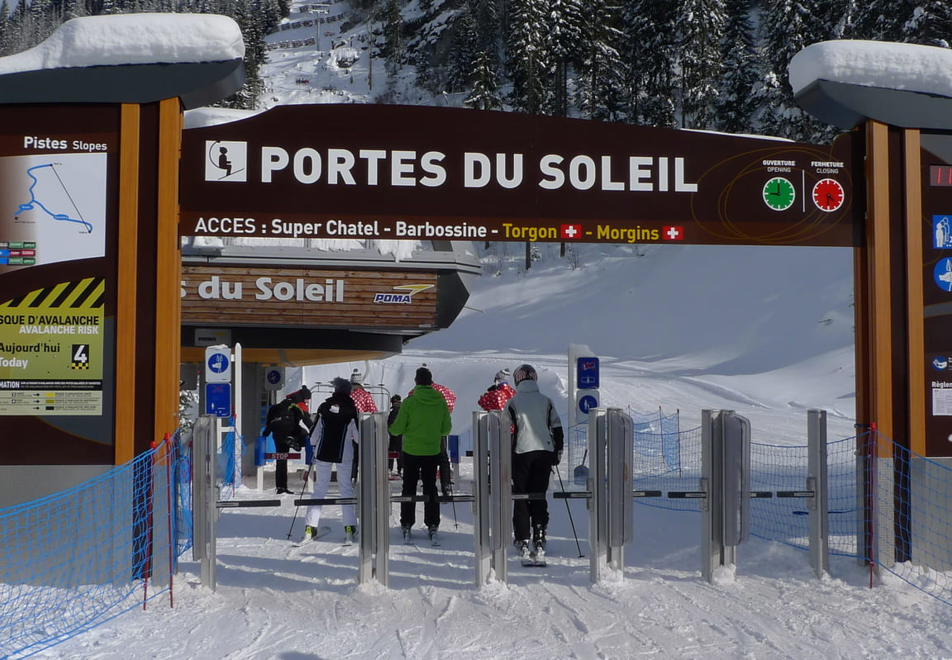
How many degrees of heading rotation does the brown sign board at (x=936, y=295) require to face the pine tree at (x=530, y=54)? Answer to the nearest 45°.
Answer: approximately 135° to its right

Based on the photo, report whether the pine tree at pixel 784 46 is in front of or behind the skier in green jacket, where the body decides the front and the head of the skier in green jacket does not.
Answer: in front

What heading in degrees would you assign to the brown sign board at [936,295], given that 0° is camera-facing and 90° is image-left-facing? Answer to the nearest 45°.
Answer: approximately 0°

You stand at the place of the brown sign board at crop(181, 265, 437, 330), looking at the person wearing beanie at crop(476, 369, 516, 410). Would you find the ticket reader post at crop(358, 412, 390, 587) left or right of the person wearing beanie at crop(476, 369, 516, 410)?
right

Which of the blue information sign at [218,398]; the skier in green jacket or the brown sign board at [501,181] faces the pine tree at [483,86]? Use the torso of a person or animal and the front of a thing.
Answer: the skier in green jacket

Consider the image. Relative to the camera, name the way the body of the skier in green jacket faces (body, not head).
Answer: away from the camera

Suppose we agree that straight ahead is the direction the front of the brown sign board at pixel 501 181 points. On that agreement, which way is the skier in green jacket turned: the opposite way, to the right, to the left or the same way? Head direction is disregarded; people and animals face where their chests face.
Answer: the opposite way

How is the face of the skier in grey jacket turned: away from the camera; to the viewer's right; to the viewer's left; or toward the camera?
away from the camera

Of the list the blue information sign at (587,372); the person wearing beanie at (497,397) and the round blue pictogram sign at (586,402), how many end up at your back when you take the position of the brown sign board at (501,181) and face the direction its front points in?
3

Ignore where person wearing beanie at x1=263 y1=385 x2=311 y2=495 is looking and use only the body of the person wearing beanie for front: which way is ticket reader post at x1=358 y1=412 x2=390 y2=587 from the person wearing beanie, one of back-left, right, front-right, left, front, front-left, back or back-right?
right

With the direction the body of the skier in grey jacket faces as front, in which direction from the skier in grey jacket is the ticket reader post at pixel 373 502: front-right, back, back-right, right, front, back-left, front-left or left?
back-left

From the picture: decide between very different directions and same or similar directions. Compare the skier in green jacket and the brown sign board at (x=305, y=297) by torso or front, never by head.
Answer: very different directions

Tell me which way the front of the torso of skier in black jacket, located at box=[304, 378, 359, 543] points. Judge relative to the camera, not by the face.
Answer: away from the camera
